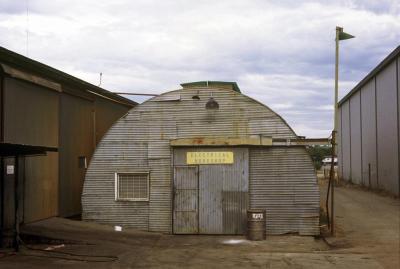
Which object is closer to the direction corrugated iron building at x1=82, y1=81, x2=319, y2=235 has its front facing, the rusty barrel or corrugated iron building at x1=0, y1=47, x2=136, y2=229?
the rusty barrel

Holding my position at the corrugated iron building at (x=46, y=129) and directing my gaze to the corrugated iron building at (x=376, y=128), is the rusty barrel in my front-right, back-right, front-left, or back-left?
front-right

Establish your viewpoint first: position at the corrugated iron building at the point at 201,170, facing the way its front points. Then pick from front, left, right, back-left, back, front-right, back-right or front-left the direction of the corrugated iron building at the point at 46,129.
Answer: right

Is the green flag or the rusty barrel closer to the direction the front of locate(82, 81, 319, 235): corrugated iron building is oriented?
the rusty barrel

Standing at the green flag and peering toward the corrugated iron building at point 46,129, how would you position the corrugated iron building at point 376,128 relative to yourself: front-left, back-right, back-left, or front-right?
back-right

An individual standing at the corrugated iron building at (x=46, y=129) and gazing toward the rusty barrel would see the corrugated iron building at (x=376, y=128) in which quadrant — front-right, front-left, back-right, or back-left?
front-left

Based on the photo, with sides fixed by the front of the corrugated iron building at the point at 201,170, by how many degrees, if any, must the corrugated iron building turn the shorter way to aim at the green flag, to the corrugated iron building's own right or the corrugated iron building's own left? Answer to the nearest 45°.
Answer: approximately 90° to the corrugated iron building's own left

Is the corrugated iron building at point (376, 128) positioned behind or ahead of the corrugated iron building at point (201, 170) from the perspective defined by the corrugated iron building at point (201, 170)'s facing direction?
behind

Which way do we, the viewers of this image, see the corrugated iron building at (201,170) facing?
facing the viewer

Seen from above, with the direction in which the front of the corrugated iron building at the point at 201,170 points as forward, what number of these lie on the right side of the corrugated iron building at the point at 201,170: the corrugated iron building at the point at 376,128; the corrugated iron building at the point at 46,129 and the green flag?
1
